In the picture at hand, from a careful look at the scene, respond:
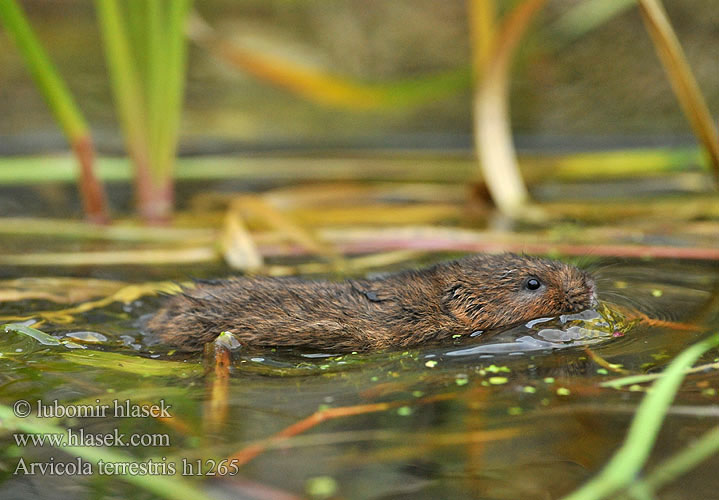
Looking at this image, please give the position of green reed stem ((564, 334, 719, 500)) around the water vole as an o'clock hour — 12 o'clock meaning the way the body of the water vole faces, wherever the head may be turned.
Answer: The green reed stem is roughly at 2 o'clock from the water vole.

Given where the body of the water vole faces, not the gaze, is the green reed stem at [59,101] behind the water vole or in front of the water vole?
behind

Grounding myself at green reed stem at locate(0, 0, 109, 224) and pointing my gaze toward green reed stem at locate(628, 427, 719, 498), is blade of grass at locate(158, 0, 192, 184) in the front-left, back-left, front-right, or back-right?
front-left

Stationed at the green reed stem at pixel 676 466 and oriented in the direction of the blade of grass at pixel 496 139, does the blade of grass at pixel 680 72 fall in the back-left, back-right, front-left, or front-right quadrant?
front-right

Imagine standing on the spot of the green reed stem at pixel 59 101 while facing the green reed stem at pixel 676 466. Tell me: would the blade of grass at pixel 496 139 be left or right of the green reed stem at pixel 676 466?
left

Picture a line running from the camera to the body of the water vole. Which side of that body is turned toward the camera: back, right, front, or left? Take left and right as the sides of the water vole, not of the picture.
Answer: right

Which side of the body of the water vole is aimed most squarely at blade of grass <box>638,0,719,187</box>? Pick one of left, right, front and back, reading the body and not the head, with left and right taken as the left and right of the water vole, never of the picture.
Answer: left
